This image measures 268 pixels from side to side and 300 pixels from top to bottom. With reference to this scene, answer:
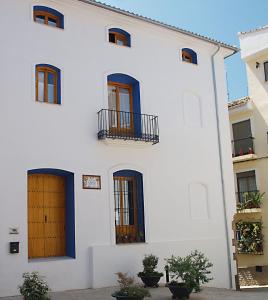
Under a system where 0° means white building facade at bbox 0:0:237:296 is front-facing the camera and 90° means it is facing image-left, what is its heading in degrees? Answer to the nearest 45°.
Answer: approximately 315°

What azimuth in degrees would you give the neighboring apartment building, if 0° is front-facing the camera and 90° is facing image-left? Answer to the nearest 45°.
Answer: approximately 45°

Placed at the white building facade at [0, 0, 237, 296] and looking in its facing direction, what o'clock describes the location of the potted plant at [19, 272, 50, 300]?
The potted plant is roughly at 2 o'clock from the white building facade.

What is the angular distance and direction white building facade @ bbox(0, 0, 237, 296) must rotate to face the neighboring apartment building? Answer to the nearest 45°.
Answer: approximately 90° to its left
